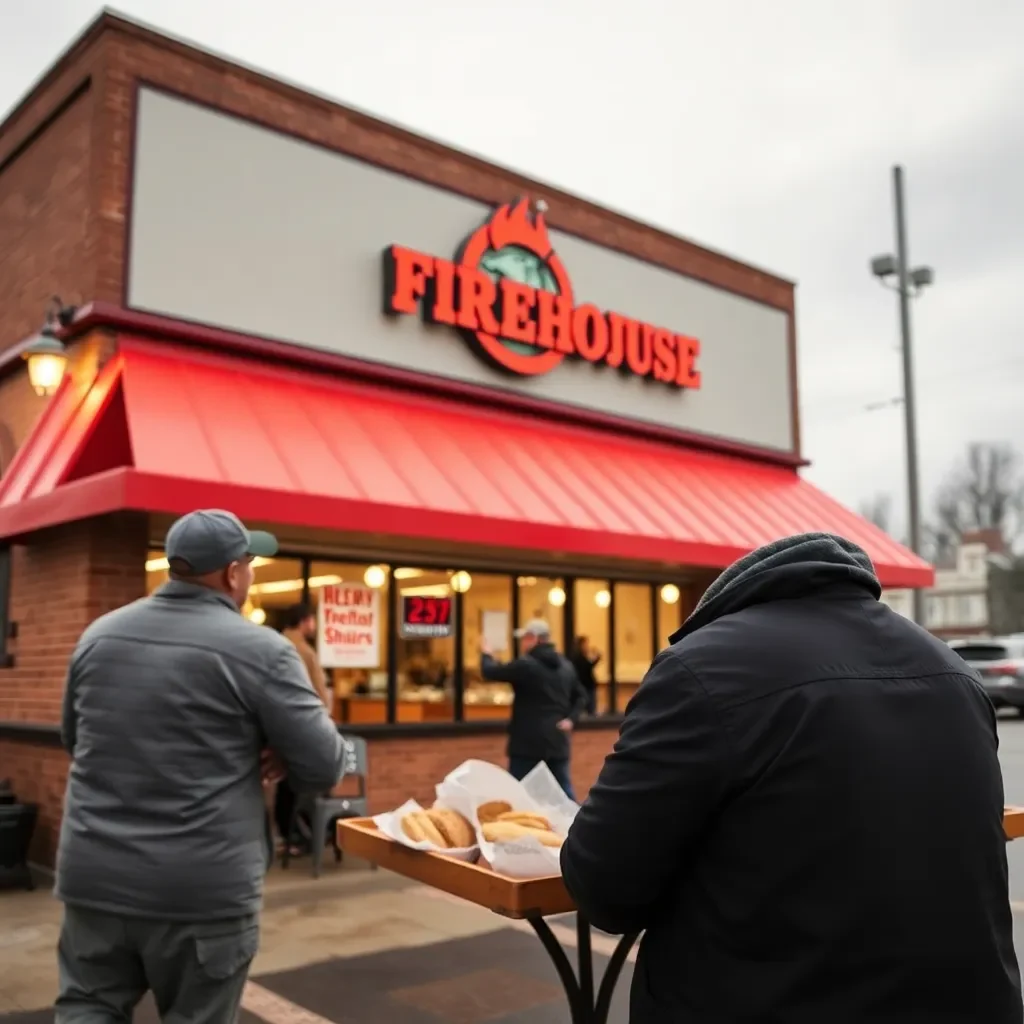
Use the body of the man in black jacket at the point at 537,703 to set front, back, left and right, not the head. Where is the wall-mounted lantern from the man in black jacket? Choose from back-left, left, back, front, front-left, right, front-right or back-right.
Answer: front-left

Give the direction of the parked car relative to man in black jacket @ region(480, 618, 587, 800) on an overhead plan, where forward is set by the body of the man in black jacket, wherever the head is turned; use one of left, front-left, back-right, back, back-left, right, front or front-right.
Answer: right

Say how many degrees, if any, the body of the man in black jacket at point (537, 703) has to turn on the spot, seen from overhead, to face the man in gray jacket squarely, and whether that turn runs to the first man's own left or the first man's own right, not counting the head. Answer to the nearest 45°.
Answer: approximately 135° to the first man's own left

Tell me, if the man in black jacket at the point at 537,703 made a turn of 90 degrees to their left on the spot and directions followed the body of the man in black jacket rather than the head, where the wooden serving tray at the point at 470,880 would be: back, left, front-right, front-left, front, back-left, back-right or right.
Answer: front-left

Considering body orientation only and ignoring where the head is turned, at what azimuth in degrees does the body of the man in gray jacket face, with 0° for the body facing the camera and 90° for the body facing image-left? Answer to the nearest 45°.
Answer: approximately 225°

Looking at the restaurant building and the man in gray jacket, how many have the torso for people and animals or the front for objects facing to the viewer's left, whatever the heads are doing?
0

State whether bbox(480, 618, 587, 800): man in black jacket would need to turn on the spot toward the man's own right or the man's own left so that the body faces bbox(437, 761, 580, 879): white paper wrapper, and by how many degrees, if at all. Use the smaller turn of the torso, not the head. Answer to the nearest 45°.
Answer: approximately 135° to the man's own left

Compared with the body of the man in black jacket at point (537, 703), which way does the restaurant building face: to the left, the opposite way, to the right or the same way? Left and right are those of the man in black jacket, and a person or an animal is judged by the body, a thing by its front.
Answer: the opposite way

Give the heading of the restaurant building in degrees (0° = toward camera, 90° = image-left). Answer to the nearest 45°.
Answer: approximately 315°

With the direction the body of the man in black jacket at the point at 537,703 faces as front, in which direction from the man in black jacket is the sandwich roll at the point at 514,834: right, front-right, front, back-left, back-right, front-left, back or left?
back-left

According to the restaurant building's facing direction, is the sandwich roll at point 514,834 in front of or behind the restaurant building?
in front

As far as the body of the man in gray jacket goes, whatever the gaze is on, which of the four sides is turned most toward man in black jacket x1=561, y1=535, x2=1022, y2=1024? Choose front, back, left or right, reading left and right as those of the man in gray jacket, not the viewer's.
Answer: right

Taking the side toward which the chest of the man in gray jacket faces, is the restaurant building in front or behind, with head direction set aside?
in front

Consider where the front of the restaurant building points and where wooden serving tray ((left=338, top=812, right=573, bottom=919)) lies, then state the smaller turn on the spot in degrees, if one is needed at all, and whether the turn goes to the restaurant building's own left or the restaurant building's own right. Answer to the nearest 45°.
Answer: approximately 45° to the restaurant building's own right

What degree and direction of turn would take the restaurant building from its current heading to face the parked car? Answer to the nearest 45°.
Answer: approximately 90° to its left

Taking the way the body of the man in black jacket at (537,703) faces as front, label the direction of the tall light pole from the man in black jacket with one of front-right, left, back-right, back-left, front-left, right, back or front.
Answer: right
